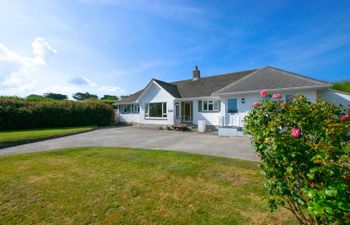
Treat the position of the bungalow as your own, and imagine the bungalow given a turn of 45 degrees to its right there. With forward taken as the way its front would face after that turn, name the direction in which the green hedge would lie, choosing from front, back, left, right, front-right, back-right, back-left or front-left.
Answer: front

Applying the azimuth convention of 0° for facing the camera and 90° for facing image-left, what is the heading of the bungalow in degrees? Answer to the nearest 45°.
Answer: approximately 45°
